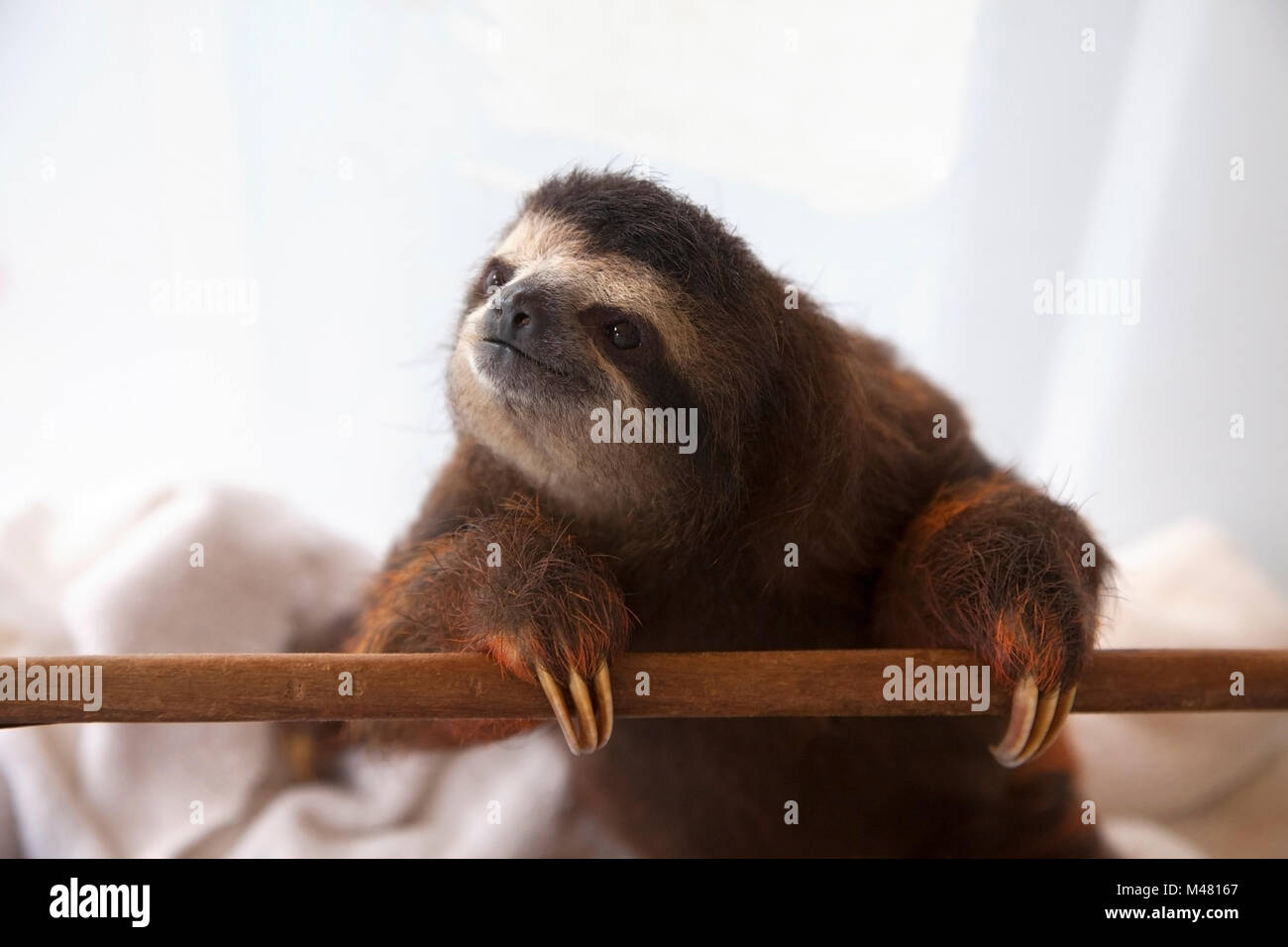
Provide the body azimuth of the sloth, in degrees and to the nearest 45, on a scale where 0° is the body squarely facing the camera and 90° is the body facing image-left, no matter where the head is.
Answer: approximately 45°
